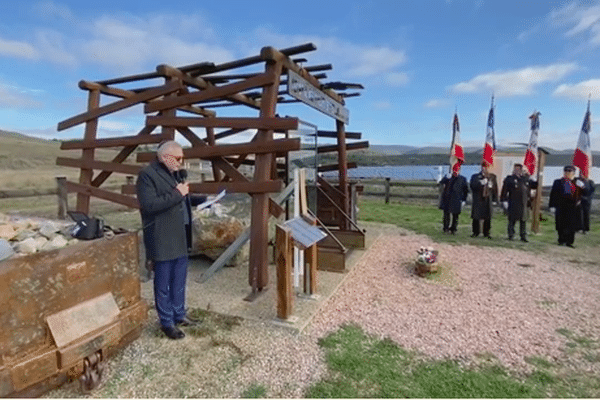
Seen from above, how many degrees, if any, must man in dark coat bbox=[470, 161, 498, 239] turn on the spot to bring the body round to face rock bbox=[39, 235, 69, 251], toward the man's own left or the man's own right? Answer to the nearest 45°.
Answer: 0° — they already face it

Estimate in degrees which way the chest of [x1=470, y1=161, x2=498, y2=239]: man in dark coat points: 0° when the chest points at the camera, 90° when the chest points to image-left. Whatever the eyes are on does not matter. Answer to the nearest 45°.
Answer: approximately 0°

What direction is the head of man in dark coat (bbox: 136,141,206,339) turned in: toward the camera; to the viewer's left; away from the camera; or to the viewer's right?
to the viewer's right

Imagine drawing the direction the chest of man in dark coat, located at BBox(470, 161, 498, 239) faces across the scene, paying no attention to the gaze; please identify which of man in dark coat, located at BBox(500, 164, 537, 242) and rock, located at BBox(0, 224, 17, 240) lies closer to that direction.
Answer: the rock

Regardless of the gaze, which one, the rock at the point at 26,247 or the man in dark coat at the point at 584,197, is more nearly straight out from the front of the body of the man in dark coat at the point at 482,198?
the rock

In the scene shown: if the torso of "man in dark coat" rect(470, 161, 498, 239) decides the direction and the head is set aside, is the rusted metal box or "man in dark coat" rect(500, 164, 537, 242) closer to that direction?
the rusted metal box

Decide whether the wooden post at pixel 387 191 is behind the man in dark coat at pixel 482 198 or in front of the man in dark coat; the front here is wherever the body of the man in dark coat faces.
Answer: behind

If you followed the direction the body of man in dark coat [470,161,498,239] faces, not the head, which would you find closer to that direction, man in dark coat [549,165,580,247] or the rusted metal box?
the rusted metal box

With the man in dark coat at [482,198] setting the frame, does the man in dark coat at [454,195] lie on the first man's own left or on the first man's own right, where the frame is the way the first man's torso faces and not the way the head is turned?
on the first man's own right

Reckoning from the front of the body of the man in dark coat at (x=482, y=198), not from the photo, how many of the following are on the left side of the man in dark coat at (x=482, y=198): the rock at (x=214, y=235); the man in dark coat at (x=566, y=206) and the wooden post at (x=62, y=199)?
1

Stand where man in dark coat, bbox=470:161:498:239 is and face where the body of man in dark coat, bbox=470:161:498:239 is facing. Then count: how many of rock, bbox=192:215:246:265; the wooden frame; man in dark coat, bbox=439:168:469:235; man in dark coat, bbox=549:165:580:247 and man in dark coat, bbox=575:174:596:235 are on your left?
2

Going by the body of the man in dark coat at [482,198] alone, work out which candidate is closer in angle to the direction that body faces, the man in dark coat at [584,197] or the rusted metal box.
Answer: the rusted metal box
